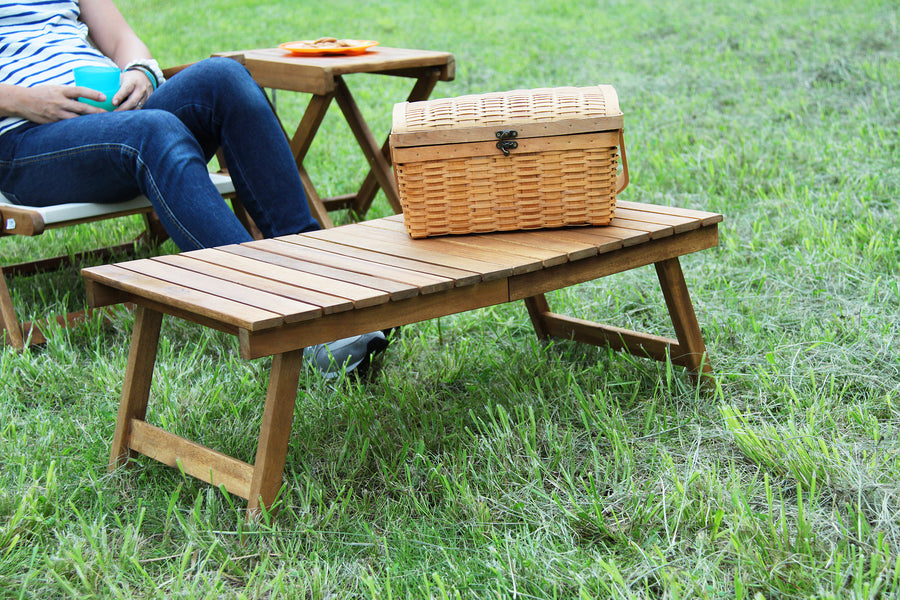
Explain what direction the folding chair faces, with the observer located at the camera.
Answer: facing the viewer and to the right of the viewer

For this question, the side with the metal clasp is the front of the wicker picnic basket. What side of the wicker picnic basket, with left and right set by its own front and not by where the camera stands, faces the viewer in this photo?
front

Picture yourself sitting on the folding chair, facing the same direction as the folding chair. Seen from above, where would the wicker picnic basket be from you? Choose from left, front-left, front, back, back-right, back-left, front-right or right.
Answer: front

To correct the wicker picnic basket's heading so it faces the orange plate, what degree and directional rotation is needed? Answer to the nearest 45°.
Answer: approximately 180°

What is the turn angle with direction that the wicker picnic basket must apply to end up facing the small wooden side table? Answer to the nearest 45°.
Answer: approximately 180°

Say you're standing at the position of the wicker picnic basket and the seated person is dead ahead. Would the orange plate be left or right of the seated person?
right

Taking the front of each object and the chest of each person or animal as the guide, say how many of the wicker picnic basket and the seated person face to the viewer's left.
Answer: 0

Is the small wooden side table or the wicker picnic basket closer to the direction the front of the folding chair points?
the wicker picnic basket

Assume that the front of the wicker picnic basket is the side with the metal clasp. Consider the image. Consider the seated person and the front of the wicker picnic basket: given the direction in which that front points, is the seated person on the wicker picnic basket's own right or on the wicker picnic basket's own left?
on the wicker picnic basket's own right

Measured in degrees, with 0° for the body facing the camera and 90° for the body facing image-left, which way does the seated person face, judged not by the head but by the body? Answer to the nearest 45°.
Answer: approximately 315°
